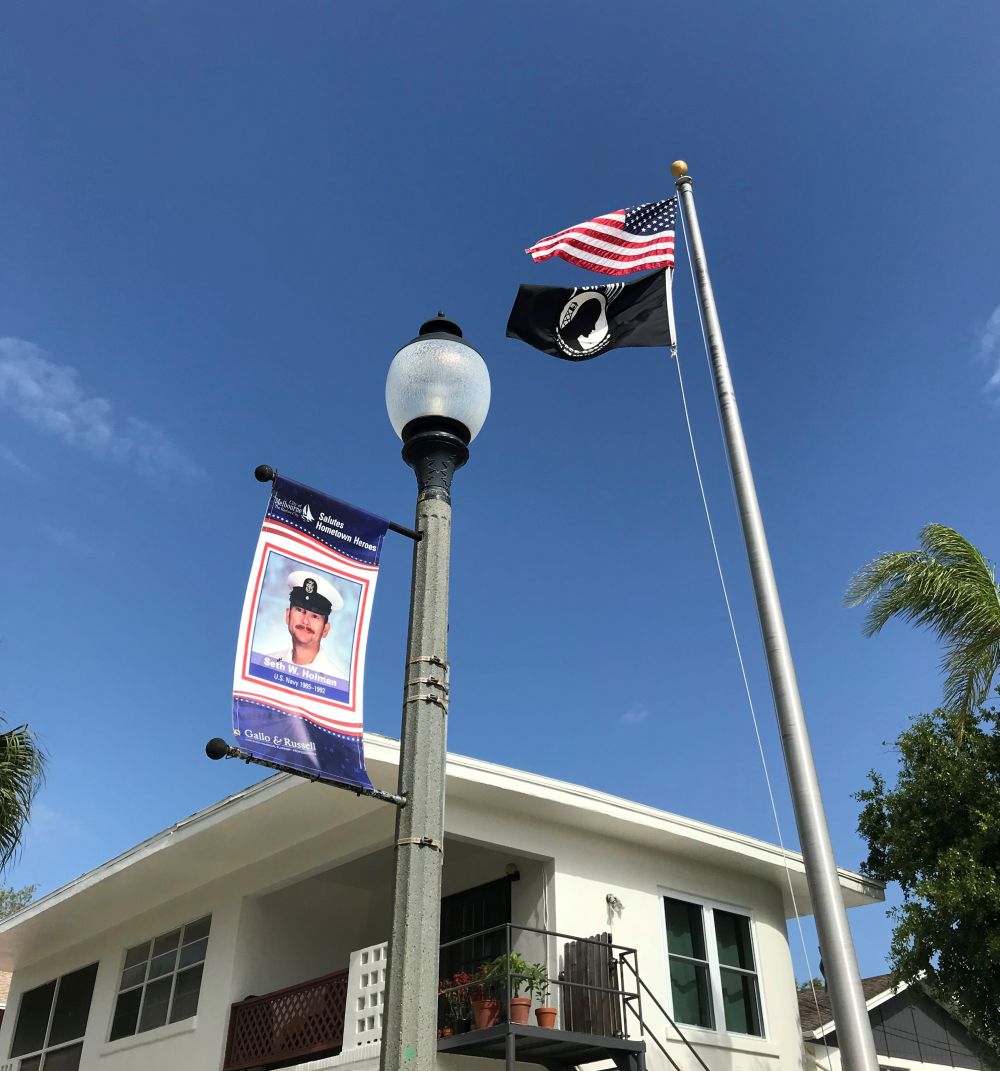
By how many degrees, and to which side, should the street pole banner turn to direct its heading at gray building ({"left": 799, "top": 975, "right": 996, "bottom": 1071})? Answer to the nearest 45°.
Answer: approximately 135° to its left

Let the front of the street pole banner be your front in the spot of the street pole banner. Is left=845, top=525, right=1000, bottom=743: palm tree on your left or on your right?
on your left

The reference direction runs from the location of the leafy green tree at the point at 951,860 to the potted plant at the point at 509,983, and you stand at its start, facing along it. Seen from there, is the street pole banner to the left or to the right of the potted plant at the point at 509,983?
left

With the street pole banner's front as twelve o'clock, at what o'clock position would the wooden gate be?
The wooden gate is roughly at 7 o'clock from the street pole banner.

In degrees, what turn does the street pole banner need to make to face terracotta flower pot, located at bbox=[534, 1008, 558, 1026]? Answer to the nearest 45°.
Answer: approximately 180°

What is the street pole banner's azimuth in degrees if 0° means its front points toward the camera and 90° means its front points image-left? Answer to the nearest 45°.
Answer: approximately 0°

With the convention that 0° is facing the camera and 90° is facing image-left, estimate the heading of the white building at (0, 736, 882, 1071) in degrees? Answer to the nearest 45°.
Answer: approximately 315°

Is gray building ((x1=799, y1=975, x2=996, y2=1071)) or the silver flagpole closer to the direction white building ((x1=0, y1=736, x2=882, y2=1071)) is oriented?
the silver flagpole
